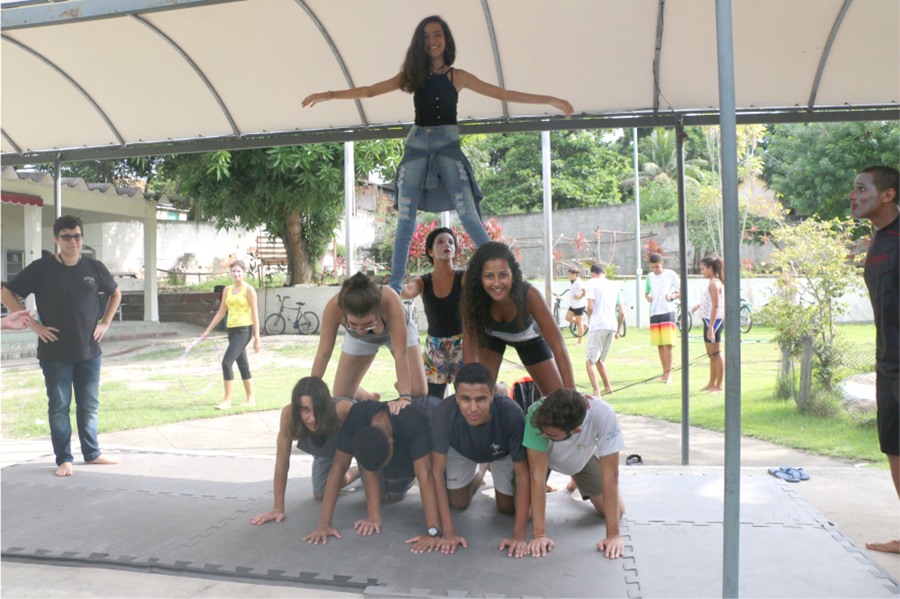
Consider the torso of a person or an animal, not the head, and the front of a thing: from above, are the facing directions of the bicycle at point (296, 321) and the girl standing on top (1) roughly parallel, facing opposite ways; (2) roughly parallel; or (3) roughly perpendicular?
roughly perpendicular

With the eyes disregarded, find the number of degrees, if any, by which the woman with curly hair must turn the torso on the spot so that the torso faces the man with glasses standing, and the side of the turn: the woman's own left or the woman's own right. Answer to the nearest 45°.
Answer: approximately 90° to the woman's own right

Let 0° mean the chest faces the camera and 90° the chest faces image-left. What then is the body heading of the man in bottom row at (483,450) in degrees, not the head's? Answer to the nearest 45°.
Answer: approximately 0°
